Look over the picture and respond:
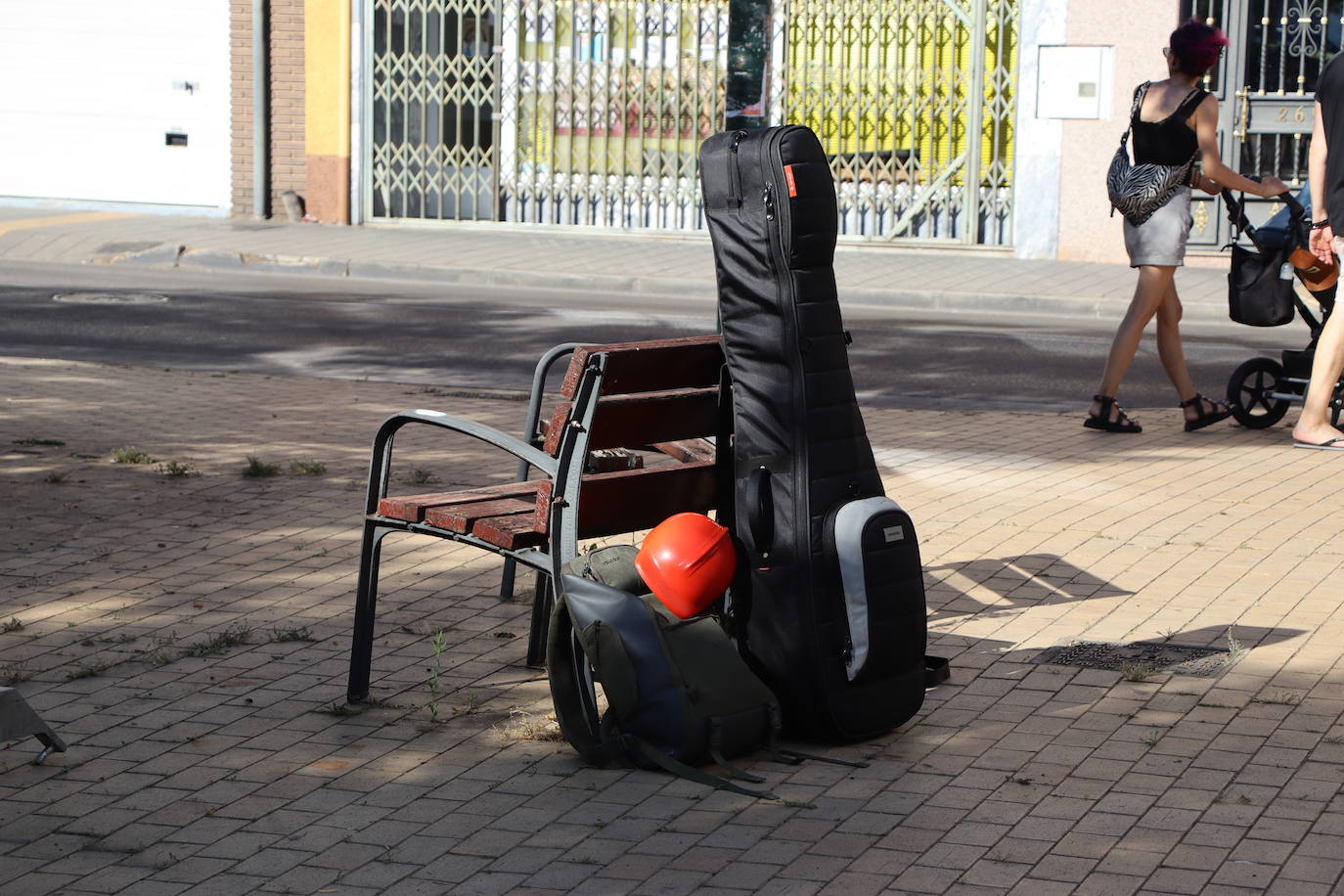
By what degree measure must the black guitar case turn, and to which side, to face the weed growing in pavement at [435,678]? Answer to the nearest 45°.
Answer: approximately 135° to its right

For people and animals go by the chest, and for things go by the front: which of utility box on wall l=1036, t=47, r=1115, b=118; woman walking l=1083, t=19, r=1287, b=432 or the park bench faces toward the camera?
the utility box on wall

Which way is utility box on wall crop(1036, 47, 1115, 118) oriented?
toward the camera

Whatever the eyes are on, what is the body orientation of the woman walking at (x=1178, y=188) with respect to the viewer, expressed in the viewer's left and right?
facing away from the viewer and to the right of the viewer

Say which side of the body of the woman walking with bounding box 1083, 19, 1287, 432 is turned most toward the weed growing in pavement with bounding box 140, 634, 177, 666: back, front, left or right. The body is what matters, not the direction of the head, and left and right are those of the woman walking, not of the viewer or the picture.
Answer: back

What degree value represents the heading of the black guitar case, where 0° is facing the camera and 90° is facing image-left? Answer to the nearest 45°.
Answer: approximately 315°

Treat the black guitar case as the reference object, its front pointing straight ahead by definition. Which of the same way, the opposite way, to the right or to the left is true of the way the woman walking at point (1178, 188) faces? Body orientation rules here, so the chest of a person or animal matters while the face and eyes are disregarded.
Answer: to the left

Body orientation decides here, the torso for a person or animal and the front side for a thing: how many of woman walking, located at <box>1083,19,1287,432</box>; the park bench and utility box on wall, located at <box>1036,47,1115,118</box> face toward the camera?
1

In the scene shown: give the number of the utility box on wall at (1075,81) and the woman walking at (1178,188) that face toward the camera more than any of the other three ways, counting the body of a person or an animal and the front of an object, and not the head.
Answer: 1

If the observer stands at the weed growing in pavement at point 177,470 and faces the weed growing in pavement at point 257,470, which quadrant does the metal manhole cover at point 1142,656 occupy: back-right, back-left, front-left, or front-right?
front-right

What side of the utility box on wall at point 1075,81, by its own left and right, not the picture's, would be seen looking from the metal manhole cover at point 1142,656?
front

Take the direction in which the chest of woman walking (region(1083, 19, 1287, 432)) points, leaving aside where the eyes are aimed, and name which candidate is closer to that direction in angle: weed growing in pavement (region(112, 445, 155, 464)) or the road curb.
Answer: the road curb

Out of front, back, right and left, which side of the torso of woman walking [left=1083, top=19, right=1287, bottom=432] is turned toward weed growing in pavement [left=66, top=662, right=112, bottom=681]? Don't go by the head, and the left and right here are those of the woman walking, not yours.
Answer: back

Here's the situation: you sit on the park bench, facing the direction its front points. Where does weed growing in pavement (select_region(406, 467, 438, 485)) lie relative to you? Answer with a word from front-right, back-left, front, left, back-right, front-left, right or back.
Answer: front-right

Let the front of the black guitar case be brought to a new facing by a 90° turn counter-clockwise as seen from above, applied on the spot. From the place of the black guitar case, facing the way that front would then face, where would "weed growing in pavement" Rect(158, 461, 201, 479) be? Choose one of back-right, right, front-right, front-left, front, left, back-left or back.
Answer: left

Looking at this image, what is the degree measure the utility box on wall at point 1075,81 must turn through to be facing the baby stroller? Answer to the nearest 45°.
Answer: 0° — it already faces it

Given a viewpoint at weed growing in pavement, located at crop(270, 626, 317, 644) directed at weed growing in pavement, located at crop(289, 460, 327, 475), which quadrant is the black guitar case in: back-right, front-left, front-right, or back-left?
back-right
